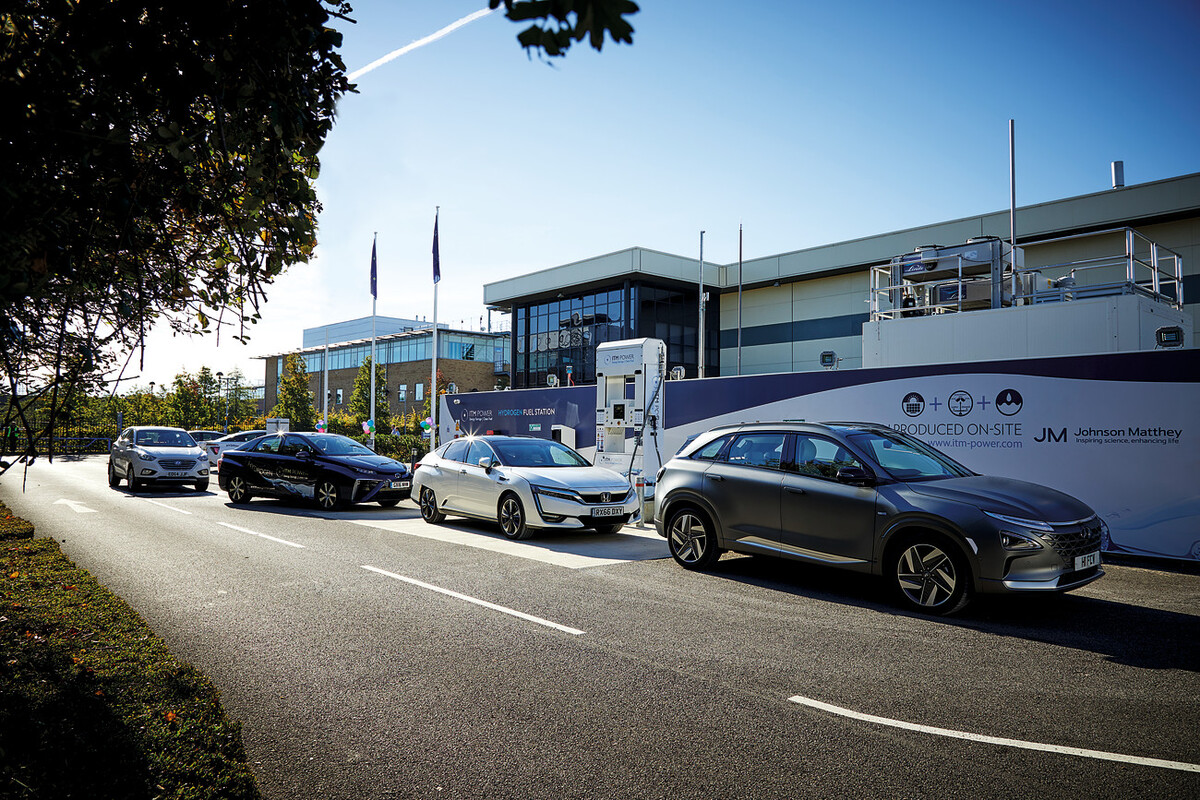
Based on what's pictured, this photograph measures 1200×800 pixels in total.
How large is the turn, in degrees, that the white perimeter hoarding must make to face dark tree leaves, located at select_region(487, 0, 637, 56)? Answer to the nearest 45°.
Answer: approximately 45° to its left

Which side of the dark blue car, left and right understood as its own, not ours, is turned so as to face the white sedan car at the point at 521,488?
front

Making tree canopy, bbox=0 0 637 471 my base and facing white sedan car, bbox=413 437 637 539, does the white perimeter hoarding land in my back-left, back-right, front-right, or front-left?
front-right

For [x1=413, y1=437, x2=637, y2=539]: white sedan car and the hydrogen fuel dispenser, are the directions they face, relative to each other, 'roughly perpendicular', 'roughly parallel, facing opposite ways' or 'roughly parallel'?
roughly perpendicular

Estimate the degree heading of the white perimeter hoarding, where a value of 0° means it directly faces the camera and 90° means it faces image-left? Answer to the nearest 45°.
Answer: approximately 45°

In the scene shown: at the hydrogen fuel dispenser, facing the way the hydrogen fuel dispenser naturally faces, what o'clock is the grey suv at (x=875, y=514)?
The grey suv is roughly at 10 o'clock from the hydrogen fuel dispenser.

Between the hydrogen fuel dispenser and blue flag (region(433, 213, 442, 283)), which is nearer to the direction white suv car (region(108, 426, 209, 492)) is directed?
the hydrogen fuel dispenser

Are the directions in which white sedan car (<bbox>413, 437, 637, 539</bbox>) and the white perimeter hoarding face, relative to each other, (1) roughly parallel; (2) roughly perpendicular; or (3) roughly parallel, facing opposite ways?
roughly perpendicular

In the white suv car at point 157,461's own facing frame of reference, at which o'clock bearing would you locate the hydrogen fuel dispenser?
The hydrogen fuel dispenser is roughly at 12 o'clock from the white suv car.

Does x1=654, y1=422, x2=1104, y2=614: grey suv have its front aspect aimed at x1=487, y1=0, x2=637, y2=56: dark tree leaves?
no

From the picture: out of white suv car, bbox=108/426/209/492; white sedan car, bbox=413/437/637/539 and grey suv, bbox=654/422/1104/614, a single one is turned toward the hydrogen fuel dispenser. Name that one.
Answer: white suv car, bbox=108/426/209/492

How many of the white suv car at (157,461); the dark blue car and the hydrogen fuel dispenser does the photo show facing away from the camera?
0

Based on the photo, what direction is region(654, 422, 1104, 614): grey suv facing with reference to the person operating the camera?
facing the viewer and to the right of the viewer

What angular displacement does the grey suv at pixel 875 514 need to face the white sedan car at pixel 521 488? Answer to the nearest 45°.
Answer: approximately 180°

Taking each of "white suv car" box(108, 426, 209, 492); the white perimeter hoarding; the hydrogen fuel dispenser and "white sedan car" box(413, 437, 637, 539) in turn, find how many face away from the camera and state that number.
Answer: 0

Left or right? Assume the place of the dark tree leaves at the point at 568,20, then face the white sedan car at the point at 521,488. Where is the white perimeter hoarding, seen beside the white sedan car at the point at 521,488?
right

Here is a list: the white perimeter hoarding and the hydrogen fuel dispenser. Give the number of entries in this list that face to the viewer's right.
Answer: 0

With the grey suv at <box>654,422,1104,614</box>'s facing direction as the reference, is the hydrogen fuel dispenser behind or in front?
behind

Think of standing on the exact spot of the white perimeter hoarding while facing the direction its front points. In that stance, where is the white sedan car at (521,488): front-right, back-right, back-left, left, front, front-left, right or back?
front-right

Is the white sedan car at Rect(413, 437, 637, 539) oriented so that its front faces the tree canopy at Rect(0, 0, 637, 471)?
no

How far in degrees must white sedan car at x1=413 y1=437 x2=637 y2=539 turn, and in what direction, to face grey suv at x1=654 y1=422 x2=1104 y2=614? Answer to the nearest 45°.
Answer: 0° — it already faces it
